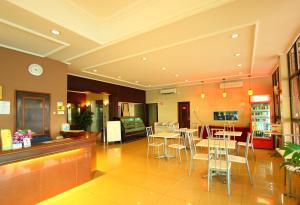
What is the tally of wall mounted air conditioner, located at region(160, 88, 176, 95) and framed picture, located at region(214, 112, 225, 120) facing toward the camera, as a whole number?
2

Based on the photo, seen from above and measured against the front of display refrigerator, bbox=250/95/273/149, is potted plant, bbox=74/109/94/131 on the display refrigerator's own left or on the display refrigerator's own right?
on the display refrigerator's own right

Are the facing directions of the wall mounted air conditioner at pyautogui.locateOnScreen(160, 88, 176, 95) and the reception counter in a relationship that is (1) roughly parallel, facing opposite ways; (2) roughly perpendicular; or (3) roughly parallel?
roughly perpendicular

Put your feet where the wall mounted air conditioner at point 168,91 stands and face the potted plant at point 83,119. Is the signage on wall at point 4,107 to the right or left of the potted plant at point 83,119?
left
